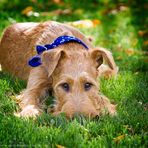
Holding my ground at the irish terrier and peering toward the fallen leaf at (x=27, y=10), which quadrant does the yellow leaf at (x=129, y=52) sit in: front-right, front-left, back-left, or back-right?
front-right

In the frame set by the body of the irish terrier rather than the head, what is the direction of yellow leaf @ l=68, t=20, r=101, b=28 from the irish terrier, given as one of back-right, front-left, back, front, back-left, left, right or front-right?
back-left

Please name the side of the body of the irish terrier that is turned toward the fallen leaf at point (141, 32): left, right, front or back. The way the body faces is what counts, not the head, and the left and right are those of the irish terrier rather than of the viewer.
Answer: left

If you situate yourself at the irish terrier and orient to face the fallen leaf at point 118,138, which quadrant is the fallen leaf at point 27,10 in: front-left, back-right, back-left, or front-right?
back-left

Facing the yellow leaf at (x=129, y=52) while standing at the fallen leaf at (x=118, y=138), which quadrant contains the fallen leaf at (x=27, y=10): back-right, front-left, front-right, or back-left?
front-left

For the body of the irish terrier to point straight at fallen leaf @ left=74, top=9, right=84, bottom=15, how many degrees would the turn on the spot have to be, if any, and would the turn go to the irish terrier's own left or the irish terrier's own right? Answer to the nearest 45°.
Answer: approximately 135° to the irish terrier's own left

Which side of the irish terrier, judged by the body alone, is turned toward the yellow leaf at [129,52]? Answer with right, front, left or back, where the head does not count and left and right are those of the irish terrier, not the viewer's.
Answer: left

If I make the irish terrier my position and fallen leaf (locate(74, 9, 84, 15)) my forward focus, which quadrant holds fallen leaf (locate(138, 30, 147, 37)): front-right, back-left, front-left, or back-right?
front-right

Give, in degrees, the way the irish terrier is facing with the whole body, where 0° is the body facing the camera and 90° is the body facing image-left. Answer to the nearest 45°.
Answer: approximately 315°

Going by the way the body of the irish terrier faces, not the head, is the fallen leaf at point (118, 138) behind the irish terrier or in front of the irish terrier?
in front

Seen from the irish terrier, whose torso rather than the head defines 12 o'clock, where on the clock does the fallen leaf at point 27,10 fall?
The fallen leaf is roughly at 7 o'clock from the irish terrier.

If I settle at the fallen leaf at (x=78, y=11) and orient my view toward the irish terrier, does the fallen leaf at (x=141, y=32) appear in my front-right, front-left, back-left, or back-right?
front-left

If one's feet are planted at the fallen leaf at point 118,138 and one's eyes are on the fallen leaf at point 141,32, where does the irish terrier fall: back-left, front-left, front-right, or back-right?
front-left
